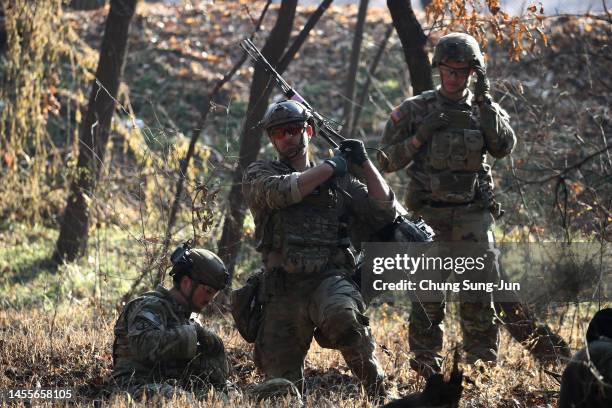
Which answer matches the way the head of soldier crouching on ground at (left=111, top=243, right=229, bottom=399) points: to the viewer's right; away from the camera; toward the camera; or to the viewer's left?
to the viewer's right

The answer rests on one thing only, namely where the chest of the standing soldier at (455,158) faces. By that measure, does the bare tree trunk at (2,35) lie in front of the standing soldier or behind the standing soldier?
behind

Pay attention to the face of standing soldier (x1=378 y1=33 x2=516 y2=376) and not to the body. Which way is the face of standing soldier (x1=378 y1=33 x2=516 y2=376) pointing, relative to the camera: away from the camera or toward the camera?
toward the camera

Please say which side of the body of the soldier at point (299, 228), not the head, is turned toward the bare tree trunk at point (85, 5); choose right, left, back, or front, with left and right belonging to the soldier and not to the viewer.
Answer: back

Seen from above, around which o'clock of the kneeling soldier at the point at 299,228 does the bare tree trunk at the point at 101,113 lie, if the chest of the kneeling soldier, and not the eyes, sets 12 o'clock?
The bare tree trunk is roughly at 5 o'clock from the kneeling soldier.

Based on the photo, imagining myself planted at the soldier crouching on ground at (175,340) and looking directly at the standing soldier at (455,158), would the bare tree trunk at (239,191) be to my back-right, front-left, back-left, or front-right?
front-left

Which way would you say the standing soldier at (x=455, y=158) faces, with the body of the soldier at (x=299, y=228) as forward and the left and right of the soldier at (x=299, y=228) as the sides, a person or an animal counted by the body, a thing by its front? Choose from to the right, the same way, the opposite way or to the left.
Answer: the same way

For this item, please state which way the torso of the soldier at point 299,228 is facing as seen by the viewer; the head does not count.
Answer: toward the camera

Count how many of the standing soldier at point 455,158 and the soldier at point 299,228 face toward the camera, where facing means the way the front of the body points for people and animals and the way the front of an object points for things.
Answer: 2

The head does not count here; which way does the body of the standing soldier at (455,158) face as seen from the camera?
toward the camera
